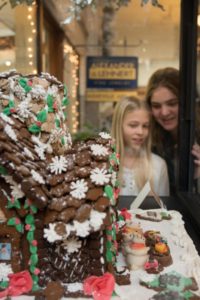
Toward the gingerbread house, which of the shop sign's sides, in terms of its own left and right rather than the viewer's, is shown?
front

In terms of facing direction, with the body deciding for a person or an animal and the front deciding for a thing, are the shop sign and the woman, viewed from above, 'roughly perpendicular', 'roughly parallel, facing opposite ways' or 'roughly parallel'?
roughly parallel

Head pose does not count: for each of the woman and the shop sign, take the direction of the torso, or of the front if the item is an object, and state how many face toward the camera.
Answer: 2

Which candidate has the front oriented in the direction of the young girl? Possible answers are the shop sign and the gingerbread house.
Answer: the shop sign

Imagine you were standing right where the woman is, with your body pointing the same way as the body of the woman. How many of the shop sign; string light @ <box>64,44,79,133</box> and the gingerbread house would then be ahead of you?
1

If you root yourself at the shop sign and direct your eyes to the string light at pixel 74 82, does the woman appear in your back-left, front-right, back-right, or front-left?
back-left

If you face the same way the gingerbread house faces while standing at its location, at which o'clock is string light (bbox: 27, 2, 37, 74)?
The string light is roughly at 6 o'clock from the gingerbread house.

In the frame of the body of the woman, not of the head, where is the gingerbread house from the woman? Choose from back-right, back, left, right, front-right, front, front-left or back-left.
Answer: front

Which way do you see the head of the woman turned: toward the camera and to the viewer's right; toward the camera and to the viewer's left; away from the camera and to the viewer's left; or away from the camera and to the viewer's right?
toward the camera and to the viewer's left

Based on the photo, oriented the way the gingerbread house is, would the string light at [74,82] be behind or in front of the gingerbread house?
behind

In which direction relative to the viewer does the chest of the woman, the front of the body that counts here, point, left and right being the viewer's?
facing the viewer

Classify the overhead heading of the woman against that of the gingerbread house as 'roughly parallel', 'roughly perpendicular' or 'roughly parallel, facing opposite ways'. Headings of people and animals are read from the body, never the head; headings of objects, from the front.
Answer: roughly parallel

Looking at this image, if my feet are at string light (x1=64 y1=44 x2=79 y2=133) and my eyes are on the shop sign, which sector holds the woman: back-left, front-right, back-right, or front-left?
front-right

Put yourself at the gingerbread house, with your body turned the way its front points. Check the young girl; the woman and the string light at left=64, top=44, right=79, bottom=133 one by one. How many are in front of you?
0
